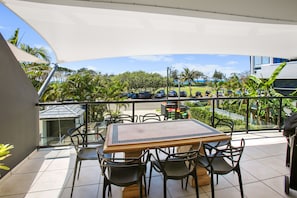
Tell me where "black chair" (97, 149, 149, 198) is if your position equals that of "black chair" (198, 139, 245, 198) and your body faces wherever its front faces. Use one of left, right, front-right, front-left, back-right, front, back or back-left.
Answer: left

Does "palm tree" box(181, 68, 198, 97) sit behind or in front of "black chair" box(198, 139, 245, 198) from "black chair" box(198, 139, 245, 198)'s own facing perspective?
in front

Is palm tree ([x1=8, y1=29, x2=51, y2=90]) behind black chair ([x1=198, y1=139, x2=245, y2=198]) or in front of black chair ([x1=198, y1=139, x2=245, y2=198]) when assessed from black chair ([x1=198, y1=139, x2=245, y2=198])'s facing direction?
in front

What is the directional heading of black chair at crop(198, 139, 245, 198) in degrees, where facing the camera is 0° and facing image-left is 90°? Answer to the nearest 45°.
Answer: approximately 135°

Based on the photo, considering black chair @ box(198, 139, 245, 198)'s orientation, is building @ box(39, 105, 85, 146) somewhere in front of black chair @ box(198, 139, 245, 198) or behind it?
in front

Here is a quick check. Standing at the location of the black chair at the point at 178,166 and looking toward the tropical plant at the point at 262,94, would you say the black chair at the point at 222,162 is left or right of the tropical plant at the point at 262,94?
right

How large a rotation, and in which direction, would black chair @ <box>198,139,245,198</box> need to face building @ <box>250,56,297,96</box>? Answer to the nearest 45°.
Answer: approximately 45° to its right

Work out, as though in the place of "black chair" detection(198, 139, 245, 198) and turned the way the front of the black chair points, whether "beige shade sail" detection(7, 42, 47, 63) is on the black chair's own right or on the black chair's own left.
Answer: on the black chair's own left

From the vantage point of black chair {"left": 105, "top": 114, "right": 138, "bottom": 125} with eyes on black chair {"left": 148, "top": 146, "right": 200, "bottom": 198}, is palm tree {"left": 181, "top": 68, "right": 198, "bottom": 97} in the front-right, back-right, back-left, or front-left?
back-left
